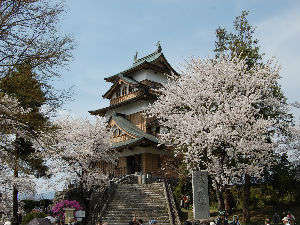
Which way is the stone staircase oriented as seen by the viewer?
toward the camera

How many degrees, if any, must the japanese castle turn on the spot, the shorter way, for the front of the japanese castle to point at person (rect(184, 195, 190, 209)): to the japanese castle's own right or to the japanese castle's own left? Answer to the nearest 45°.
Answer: approximately 45° to the japanese castle's own left

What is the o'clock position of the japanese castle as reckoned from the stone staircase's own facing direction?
The japanese castle is roughly at 6 o'clock from the stone staircase.

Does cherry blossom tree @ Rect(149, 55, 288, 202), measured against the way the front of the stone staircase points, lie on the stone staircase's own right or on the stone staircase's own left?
on the stone staircase's own left

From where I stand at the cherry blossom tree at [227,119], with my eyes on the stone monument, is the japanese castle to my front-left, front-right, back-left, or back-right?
back-right

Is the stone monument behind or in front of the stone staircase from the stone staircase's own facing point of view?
in front

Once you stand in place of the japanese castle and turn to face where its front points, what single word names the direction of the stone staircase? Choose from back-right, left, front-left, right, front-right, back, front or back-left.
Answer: front-left

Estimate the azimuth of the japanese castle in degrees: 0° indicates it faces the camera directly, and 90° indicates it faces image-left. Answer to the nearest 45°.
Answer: approximately 45°

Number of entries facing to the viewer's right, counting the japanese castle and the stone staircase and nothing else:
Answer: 0

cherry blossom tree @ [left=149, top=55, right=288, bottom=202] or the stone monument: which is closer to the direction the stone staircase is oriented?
the stone monument

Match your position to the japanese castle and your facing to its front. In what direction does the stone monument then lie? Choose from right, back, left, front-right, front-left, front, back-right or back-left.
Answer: front-left

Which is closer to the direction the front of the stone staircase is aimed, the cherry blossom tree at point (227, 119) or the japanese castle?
the cherry blossom tree
